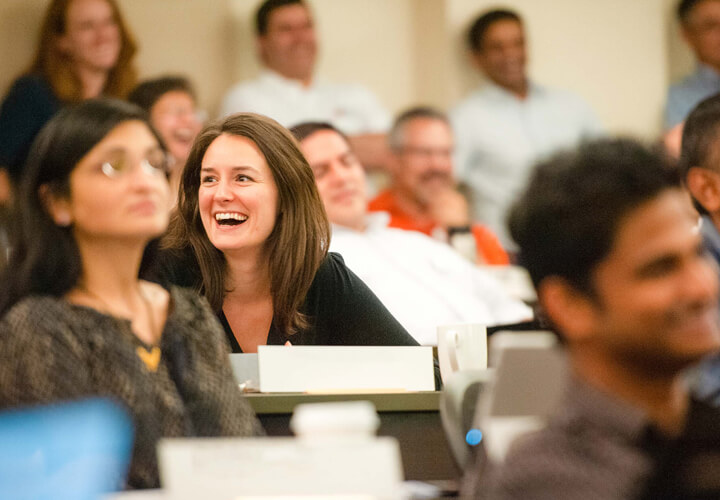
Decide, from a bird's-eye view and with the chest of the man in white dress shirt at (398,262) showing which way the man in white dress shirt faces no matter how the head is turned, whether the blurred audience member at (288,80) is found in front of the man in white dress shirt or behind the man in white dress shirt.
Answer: behind

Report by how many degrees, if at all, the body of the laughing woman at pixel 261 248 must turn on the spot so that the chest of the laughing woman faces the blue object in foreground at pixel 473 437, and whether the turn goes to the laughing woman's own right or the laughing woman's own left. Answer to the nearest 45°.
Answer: approximately 45° to the laughing woman's own left

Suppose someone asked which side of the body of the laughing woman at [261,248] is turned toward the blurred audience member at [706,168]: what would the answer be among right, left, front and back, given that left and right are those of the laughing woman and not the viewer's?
left

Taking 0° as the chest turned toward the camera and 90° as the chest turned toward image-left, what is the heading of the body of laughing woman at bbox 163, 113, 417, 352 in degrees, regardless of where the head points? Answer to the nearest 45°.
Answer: approximately 45°

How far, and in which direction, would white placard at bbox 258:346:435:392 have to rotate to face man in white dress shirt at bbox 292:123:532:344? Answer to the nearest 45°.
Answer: approximately 180°

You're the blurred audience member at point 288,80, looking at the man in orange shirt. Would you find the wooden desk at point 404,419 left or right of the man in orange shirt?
right

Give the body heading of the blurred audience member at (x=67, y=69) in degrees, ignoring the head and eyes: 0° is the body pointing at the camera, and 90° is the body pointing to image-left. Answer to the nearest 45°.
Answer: approximately 315°

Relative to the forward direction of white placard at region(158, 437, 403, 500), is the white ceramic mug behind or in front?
behind
